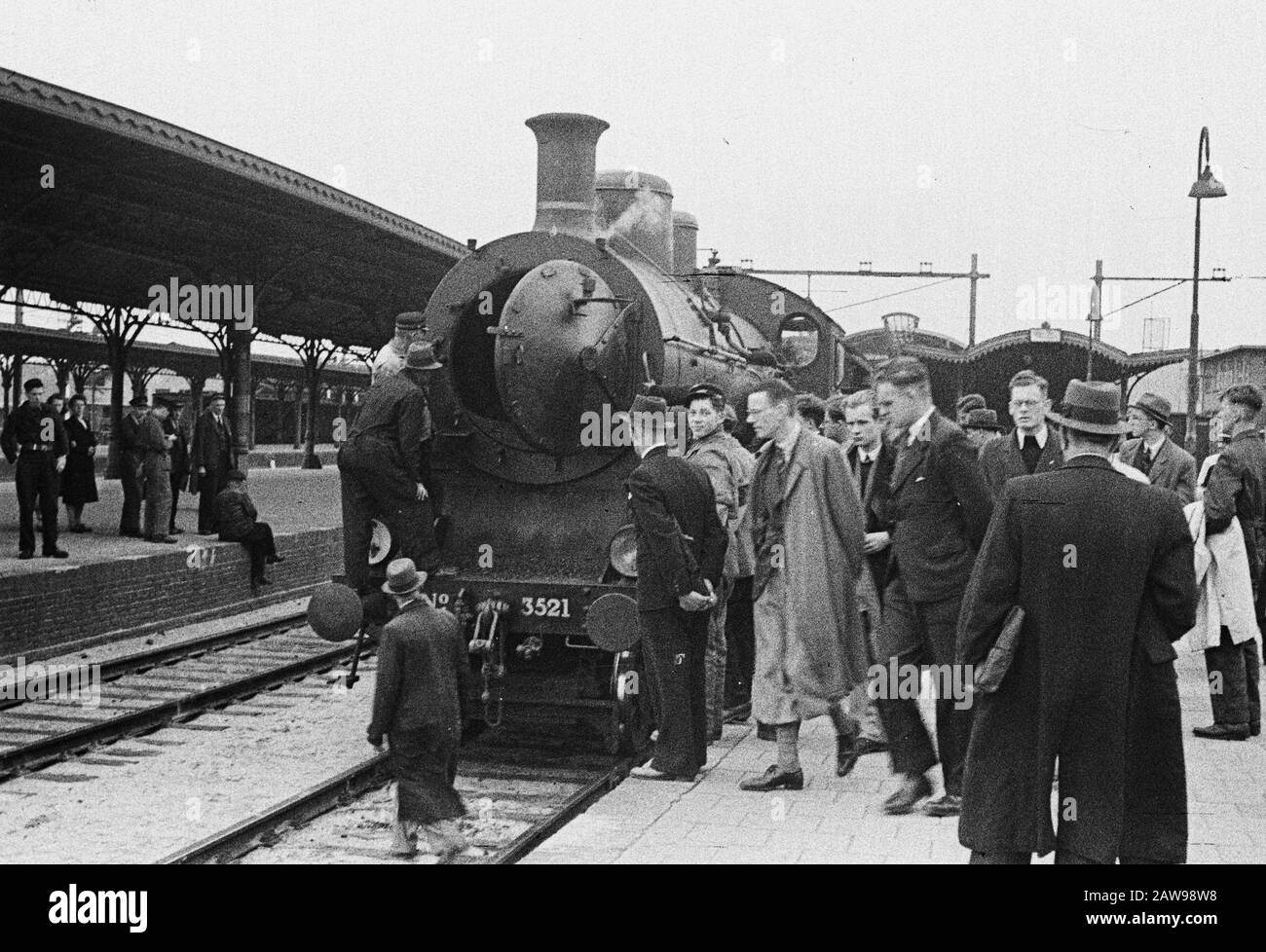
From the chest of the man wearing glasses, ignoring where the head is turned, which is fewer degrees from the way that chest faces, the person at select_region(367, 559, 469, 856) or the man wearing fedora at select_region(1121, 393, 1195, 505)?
the person

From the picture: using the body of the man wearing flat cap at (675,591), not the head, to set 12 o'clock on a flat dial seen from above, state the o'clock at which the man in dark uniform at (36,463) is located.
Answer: The man in dark uniform is roughly at 12 o'clock from the man wearing flat cap.

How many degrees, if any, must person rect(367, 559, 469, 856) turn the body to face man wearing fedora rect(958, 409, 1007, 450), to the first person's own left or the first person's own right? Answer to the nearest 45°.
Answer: approximately 45° to the first person's own right

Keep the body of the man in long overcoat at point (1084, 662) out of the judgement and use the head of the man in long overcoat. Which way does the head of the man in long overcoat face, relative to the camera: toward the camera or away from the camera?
away from the camera

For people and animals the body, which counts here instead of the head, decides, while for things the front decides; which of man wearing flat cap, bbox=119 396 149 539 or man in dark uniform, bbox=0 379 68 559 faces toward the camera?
the man in dark uniform

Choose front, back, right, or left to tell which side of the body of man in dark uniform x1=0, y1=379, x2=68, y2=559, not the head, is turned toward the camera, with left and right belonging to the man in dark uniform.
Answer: front

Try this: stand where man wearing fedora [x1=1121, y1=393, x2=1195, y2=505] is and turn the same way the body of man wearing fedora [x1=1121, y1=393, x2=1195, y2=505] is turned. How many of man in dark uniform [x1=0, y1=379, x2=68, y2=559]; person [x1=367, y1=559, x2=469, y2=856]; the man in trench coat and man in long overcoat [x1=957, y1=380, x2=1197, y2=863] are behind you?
0

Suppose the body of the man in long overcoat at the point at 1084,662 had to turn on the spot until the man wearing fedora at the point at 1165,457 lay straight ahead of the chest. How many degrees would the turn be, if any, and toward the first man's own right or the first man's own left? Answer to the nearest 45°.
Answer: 0° — they already face them

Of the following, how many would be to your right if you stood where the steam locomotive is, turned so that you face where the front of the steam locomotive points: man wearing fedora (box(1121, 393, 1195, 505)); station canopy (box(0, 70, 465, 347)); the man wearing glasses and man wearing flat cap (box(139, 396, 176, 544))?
2

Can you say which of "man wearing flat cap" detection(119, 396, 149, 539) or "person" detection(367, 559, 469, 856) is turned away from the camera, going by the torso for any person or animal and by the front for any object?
"person" detection(367, 559, 469, 856)

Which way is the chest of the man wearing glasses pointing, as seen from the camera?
toward the camera

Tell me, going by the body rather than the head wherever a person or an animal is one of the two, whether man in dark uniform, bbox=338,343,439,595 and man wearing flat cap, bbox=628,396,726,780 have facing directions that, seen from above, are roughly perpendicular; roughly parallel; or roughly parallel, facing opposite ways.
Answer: roughly perpendicular
